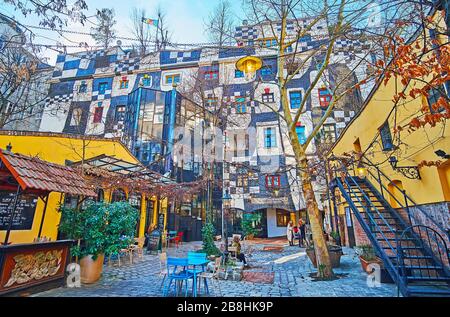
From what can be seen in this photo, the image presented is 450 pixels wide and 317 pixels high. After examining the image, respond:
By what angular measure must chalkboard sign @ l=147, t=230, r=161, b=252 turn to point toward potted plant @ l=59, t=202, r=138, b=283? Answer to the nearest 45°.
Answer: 0° — it already faces it

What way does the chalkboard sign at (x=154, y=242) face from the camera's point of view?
toward the camera

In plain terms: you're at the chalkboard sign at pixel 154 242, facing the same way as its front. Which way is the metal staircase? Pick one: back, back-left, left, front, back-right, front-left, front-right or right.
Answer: front-left

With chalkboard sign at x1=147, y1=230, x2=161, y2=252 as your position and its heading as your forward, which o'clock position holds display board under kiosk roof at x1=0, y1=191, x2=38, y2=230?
The display board under kiosk roof is roughly at 2 o'clock from the chalkboard sign.

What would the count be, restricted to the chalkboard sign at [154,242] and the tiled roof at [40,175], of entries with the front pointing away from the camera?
0

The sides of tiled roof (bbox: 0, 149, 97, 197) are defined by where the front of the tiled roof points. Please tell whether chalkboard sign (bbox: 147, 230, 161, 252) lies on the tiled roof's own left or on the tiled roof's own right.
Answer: on the tiled roof's own left
